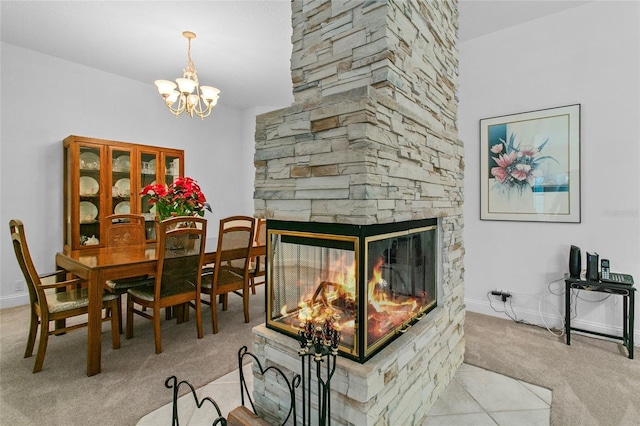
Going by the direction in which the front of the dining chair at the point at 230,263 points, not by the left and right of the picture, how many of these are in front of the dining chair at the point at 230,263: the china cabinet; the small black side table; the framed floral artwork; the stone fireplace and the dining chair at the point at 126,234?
2

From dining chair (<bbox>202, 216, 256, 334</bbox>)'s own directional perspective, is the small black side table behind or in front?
behind

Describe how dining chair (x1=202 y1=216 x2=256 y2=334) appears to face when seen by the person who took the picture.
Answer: facing away from the viewer and to the left of the viewer

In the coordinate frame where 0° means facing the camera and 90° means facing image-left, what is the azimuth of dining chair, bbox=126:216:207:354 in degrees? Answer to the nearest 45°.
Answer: approximately 135°

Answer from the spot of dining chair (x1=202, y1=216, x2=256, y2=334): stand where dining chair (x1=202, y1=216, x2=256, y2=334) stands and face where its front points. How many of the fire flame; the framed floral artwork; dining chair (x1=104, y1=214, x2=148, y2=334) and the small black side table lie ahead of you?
1

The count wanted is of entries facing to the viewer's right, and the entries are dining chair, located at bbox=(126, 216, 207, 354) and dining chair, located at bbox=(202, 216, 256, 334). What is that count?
0

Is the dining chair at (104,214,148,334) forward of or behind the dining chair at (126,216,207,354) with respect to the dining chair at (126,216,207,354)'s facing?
forward

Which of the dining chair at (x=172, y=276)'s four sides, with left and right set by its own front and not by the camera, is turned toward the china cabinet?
front

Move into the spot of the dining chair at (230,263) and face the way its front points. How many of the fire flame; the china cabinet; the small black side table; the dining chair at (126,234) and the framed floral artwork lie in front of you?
2

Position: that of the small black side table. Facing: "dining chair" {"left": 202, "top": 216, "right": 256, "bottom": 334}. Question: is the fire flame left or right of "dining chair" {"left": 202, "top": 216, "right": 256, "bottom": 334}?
left

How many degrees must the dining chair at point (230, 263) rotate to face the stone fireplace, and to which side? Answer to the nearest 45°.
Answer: approximately 135° to its left

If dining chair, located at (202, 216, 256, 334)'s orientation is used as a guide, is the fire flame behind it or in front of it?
behind
